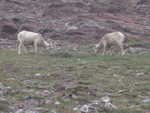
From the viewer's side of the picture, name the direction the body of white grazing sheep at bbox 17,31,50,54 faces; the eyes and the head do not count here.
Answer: to the viewer's right

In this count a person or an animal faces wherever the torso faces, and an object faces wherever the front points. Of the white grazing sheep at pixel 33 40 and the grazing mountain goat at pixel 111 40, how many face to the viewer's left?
1

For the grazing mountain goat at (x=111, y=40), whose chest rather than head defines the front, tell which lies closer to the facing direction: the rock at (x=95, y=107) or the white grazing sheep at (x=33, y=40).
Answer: the white grazing sheep

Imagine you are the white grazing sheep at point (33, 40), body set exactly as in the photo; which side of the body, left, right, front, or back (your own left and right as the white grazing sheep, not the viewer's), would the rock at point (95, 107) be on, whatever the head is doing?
right

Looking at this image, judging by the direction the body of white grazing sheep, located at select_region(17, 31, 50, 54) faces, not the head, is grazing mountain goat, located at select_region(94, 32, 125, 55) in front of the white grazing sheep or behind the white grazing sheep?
in front

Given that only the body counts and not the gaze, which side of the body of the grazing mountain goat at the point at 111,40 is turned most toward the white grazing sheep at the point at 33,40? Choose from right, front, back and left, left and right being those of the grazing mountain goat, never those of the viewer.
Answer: front

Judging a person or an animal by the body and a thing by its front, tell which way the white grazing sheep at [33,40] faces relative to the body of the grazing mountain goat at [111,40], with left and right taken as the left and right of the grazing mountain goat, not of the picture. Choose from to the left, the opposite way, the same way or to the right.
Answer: the opposite way

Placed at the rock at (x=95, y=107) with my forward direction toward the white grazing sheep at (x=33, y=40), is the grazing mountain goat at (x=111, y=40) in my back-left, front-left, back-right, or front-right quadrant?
front-right

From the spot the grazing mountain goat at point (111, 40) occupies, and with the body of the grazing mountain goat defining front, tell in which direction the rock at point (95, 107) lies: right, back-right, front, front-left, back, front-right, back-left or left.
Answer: left

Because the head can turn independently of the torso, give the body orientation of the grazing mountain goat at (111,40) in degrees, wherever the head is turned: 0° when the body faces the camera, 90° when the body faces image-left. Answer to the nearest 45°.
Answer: approximately 90°
